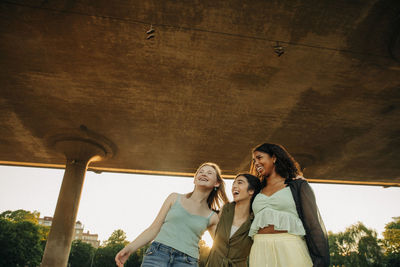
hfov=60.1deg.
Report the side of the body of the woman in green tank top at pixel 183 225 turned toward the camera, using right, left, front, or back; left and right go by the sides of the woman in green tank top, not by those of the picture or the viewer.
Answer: front

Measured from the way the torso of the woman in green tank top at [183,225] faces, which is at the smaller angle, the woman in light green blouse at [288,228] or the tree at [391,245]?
the woman in light green blouse

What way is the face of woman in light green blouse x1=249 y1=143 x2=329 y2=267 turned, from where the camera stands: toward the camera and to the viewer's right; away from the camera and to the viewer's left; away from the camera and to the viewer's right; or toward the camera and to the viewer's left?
toward the camera and to the viewer's left

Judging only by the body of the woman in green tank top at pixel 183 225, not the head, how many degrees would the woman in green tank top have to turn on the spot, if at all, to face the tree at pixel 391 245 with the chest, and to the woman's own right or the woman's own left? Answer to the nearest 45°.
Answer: approximately 135° to the woman's own left

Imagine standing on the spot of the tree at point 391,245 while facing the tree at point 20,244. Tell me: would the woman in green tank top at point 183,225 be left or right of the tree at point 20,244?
left

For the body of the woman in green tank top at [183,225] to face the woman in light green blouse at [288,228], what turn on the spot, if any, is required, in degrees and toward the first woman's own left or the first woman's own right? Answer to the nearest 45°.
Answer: approximately 45° to the first woman's own left

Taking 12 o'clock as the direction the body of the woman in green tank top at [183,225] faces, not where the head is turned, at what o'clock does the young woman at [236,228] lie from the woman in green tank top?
The young woman is roughly at 9 o'clock from the woman in green tank top.

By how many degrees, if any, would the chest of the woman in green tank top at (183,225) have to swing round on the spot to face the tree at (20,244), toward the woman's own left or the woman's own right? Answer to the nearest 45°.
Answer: approximately 135° to the woman's own right

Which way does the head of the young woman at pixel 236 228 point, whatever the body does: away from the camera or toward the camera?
toward the camera

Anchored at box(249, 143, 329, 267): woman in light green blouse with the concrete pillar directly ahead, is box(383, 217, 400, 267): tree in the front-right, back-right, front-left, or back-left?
front-right

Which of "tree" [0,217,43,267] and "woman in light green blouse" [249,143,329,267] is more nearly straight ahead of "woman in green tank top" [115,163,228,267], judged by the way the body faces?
the woman in light green blouse

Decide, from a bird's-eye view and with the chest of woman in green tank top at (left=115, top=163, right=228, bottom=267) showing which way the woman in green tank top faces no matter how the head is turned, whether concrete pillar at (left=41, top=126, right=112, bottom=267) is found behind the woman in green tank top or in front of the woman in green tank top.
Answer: behind
